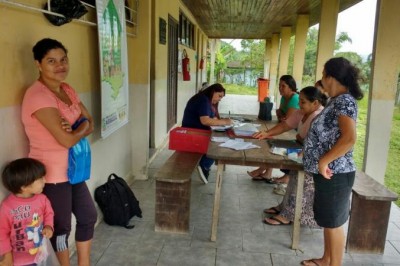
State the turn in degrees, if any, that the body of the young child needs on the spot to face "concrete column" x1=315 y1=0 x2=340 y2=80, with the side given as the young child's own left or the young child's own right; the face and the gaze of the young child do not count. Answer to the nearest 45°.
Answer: approximately 90° to the young child's own left

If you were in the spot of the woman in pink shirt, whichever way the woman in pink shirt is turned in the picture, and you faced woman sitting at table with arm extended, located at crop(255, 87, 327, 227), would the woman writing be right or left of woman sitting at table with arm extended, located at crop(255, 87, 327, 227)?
left

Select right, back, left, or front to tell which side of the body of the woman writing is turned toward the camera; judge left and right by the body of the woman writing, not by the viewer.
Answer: right

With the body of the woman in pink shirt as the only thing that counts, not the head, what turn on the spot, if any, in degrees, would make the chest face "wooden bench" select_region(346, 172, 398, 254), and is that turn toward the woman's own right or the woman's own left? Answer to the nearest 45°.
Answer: approximately 45° to the woman's own left

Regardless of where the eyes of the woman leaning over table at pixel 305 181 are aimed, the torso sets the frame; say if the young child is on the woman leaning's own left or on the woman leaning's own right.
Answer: on the woman leaning's own left

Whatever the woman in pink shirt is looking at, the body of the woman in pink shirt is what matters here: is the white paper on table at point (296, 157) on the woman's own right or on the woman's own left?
on the woman's own left

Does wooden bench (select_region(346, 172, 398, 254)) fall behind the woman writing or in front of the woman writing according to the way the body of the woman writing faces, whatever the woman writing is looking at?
in front

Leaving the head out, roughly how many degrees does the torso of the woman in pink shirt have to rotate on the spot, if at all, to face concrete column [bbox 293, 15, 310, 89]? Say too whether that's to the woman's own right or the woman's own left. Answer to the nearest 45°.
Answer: approximately 90° to the woman's own left

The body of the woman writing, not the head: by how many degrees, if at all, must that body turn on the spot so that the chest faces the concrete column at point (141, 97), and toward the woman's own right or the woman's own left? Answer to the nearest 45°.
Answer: approximately 180°

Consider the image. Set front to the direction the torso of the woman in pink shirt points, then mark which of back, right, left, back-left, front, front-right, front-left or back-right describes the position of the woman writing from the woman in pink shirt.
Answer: left

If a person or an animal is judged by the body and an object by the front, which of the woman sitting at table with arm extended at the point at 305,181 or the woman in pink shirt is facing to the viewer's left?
the woman sitting at table with arm extended

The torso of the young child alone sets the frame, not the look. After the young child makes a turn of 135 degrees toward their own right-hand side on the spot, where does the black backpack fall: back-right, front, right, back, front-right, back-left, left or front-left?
back-right

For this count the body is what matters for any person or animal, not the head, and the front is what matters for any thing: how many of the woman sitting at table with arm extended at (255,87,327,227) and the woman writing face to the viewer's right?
1

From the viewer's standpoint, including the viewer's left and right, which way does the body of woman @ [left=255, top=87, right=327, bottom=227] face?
facing to the left of the viewer

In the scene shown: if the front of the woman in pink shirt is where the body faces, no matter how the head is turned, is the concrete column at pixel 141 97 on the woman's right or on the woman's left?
on the woman's left
